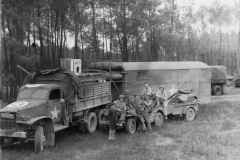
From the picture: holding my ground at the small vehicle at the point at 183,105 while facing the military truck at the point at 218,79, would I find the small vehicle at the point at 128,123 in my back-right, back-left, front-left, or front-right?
back-left

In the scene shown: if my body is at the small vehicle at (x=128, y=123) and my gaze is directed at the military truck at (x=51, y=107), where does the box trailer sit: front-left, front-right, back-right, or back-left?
back-right

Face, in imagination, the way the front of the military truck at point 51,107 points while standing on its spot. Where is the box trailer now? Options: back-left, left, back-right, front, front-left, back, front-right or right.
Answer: back

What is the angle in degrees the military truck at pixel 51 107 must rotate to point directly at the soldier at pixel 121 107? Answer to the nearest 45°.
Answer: approximately 135° to its left

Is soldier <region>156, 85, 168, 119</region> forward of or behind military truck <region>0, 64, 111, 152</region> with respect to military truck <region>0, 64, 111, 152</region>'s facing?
behind

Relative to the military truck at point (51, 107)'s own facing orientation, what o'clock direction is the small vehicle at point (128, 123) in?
The small vehicle is roughly at 7 o'clock from the military truck.

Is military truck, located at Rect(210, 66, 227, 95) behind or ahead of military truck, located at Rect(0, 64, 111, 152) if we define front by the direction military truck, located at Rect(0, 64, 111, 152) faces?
behind

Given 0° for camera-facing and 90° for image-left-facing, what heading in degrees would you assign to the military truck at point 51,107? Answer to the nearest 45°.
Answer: approximately 45°
